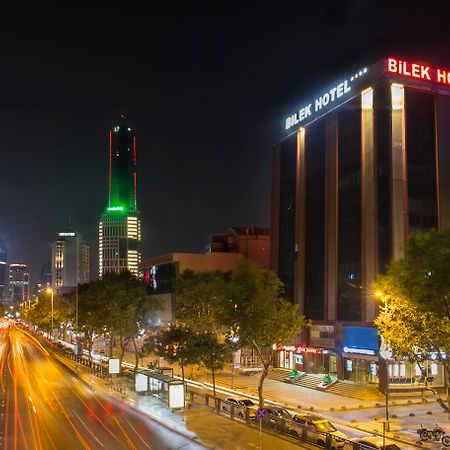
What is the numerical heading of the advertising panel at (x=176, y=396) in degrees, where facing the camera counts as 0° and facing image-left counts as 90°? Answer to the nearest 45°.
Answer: approximately 0°

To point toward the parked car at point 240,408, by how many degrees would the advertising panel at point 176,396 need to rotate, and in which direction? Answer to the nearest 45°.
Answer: approximately 45° to its left

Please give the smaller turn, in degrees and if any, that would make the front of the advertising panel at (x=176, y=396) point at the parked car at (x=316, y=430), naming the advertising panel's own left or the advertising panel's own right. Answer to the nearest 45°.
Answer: approximately 45° to the advertising panel's own left

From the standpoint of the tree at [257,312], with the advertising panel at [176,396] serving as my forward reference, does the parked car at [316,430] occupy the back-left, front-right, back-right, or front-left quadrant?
back-left
